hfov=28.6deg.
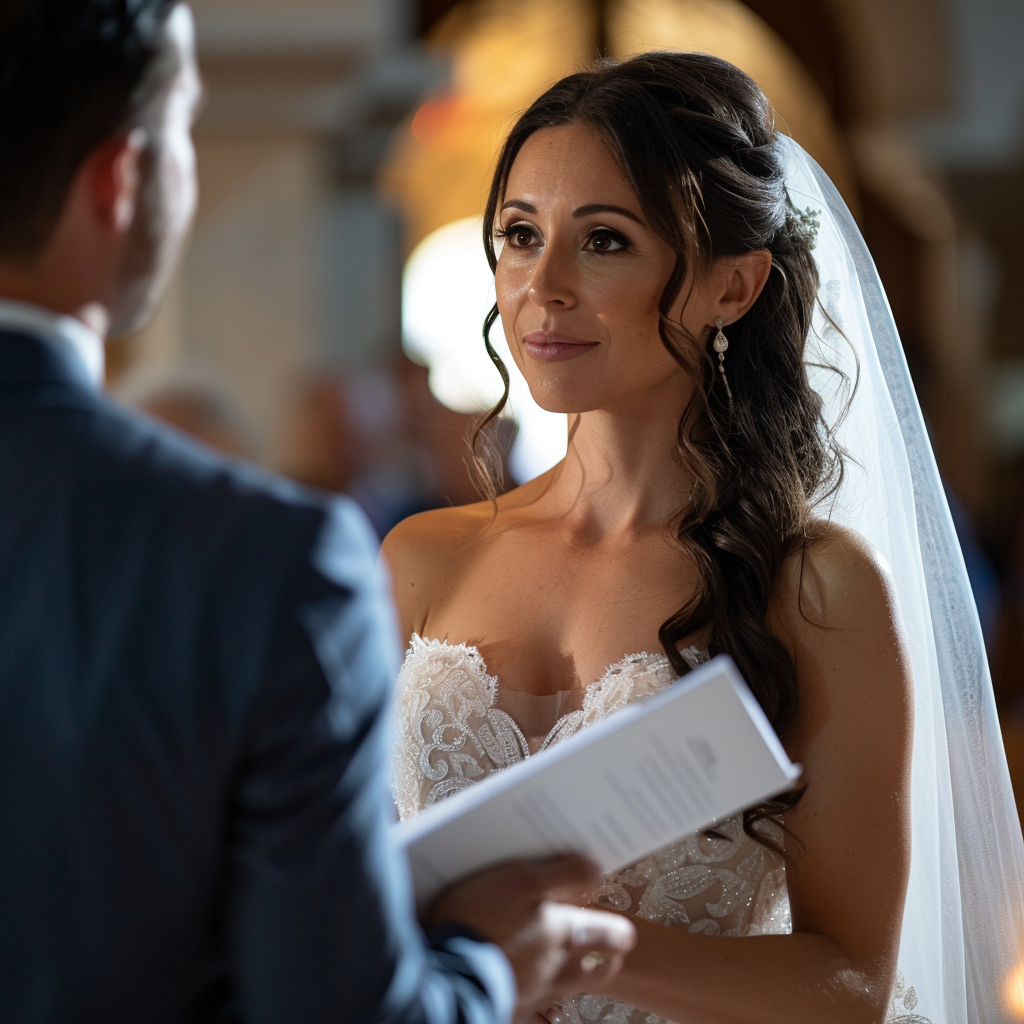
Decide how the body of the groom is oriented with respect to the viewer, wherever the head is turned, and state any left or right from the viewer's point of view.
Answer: facing away from the viewer and to the right of the viewer

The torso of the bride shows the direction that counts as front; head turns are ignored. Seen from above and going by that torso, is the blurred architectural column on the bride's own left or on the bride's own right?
on the bride's own right

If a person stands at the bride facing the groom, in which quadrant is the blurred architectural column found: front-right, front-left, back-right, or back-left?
back-right

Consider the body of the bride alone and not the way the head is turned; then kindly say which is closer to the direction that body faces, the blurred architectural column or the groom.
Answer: the groom

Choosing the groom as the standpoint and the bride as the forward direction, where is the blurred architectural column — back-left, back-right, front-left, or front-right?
front-left

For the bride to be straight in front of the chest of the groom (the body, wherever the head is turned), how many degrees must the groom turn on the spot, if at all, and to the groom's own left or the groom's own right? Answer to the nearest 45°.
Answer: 0° — they already face them

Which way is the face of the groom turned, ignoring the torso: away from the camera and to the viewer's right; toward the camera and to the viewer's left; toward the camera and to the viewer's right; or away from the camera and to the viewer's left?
away from the camera and to the viewer's right

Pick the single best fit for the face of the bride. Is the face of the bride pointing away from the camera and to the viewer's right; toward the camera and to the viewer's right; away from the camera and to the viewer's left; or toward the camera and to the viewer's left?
toward the camera and to the viewer's left

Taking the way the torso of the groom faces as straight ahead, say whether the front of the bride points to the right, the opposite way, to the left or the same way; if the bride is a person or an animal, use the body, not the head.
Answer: the opposite way

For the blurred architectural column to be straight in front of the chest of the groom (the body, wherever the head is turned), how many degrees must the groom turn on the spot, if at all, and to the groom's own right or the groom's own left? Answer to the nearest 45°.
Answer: approximately 45° to the groom's own left

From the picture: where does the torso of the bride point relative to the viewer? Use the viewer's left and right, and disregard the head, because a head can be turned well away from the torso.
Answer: facing the viewer and to the left of the viewer
